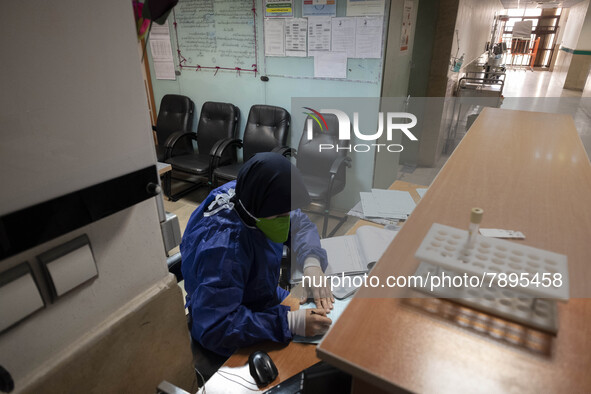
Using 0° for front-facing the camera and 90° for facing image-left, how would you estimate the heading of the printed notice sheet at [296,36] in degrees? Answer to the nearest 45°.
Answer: approximately 0°

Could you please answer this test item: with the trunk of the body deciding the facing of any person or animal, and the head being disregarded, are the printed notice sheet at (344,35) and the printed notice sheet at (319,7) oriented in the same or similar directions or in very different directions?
same or similar directions

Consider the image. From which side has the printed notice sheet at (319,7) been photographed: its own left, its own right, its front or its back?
front

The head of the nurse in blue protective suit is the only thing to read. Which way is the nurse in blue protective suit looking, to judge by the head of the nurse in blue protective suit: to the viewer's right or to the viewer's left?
to the viewer's right

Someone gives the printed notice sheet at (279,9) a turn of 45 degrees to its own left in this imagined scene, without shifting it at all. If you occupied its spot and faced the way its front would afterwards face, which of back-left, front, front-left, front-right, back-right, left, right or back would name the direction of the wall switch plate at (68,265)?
front-right

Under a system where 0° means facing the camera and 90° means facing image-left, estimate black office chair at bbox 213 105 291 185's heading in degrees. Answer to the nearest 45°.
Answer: approximately 45°

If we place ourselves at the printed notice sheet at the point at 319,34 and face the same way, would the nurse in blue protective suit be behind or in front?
in front

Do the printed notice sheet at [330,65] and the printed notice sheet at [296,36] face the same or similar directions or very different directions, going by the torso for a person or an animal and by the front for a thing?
same or similar directions

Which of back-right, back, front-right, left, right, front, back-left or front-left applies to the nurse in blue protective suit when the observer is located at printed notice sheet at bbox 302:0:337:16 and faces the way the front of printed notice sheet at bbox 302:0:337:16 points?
front

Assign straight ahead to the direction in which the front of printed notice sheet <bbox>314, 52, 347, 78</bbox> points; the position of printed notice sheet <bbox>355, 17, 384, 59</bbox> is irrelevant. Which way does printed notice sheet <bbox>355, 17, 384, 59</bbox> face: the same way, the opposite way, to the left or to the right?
the same way

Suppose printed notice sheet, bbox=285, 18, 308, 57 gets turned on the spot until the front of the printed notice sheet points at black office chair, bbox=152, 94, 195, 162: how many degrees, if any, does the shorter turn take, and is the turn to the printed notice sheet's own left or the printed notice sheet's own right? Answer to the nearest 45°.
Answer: approximately 135° to the printed notice sheet's own right

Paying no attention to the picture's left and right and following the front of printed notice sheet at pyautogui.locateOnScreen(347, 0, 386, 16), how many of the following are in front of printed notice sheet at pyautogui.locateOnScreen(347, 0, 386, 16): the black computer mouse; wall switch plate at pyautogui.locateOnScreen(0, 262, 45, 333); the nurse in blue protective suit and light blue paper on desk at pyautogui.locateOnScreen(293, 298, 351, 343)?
4

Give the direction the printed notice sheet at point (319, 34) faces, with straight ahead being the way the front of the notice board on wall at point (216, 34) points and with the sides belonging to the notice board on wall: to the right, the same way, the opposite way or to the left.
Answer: the same way

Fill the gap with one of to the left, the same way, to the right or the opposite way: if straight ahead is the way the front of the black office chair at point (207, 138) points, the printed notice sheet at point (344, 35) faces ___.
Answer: the same way

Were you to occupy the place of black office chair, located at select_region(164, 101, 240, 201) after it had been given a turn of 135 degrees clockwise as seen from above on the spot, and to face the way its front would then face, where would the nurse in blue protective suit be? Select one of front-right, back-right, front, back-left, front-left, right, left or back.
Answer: back

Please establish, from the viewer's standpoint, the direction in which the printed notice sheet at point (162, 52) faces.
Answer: facing the viewer
